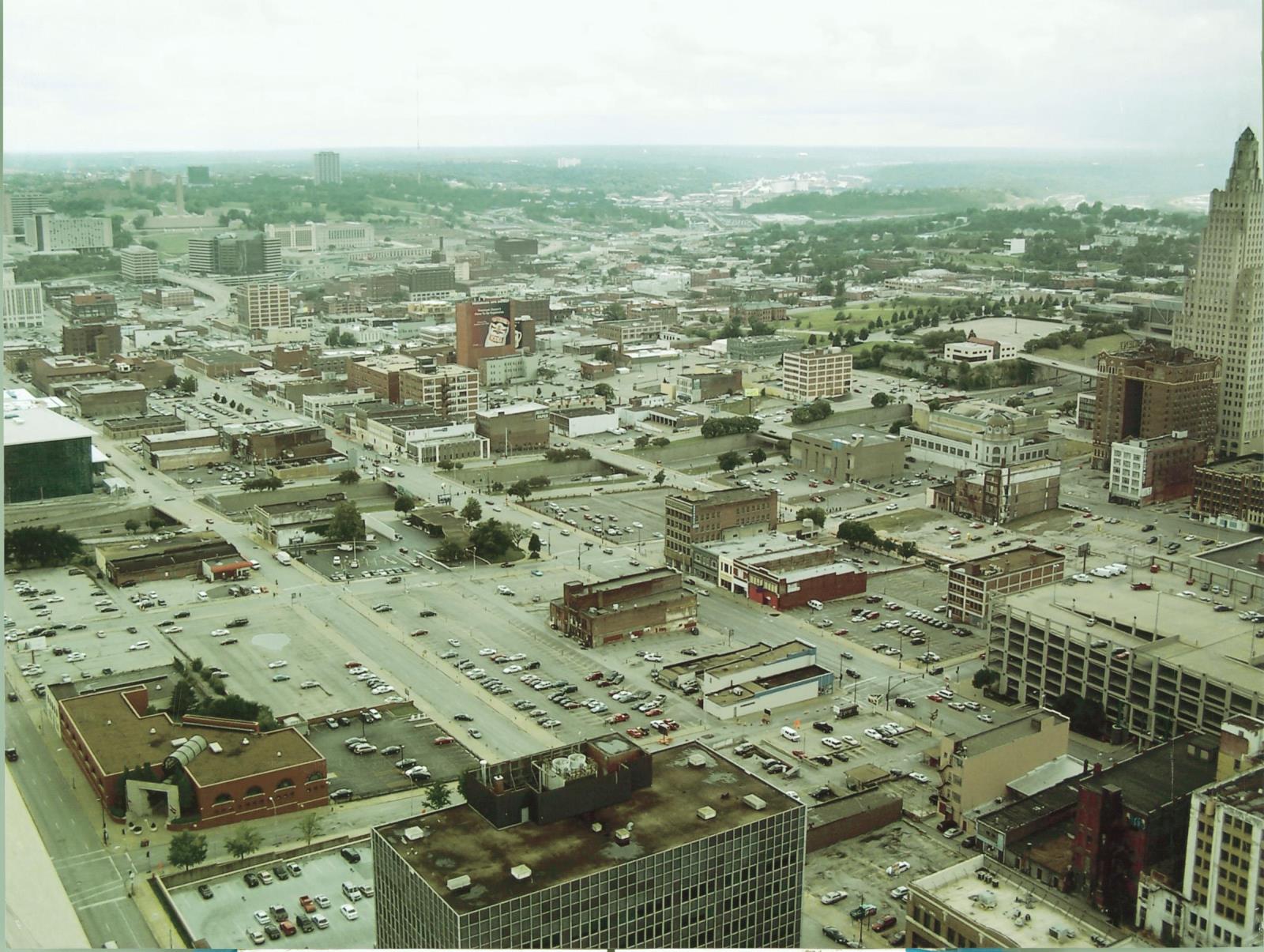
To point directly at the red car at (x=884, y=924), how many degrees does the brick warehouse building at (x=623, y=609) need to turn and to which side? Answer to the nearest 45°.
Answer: approximately 45° to its left

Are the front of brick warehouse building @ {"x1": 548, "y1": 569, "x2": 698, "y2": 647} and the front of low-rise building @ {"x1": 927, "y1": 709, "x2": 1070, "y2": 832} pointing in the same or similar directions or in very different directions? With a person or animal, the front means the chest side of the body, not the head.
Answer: same or similar directions

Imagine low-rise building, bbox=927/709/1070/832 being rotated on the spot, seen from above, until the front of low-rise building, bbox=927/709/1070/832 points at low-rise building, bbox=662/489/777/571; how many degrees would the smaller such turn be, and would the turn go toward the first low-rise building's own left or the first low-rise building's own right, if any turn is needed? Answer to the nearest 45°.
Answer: approximately 90° to the first low-rise building's own right

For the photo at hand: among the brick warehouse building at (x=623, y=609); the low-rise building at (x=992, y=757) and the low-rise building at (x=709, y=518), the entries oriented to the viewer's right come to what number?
0

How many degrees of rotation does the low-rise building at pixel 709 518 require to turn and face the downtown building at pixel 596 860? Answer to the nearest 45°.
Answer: approximately 45° to its left

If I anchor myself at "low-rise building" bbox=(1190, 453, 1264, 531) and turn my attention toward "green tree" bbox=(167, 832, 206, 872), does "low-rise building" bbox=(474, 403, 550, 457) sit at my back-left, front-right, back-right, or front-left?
front-right

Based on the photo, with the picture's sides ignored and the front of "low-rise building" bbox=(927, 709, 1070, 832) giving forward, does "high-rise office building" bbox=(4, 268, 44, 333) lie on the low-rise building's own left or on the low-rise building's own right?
on the low-rise building's own right

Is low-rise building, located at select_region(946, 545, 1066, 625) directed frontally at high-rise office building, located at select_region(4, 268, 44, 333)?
no

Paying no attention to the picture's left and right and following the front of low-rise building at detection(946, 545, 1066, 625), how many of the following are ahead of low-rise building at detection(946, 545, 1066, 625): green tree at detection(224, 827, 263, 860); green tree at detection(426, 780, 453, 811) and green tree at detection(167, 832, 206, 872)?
3

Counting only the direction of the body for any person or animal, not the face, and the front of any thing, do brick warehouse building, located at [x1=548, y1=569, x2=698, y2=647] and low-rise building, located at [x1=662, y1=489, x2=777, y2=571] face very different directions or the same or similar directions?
same or similar directions

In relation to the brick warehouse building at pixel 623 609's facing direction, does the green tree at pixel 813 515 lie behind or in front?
behind

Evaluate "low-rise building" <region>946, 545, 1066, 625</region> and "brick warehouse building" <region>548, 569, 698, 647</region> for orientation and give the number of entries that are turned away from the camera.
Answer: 0

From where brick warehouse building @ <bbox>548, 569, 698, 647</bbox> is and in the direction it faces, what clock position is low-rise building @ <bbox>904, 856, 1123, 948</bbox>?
The low-rise building is roughly at 10 o'clock from the brick warehouse building.

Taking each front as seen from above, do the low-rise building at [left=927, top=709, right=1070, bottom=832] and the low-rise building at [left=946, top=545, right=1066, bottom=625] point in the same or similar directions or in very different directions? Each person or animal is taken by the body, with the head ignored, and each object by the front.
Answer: same or similar directions

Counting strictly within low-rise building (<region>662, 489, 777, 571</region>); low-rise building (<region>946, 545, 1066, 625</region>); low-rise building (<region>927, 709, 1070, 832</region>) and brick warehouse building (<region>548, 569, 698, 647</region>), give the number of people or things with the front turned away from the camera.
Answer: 0

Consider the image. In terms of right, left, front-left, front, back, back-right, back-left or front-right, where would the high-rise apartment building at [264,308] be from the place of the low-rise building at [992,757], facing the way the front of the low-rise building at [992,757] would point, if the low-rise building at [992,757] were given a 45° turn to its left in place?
back-right

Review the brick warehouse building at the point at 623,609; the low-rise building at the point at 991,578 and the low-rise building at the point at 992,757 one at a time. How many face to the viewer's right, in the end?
0

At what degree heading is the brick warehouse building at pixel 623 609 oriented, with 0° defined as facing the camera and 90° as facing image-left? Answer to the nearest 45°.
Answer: approximately 45°

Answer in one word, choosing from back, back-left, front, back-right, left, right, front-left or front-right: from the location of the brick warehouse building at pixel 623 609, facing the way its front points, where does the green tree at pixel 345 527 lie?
right

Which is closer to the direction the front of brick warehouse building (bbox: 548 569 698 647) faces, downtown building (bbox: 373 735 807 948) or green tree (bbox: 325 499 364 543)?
the downtown building

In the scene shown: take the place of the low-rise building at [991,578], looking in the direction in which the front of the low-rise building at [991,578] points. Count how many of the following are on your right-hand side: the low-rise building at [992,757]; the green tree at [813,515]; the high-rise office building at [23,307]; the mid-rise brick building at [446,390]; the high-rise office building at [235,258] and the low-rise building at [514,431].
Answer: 5

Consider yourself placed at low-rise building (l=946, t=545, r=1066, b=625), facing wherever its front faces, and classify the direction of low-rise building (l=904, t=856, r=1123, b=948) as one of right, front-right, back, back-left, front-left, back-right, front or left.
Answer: front-left

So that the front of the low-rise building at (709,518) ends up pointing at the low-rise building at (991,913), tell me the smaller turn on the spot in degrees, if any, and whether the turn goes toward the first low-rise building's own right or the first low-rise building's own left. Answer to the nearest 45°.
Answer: approximately 45° to the first low-rise building's own left
